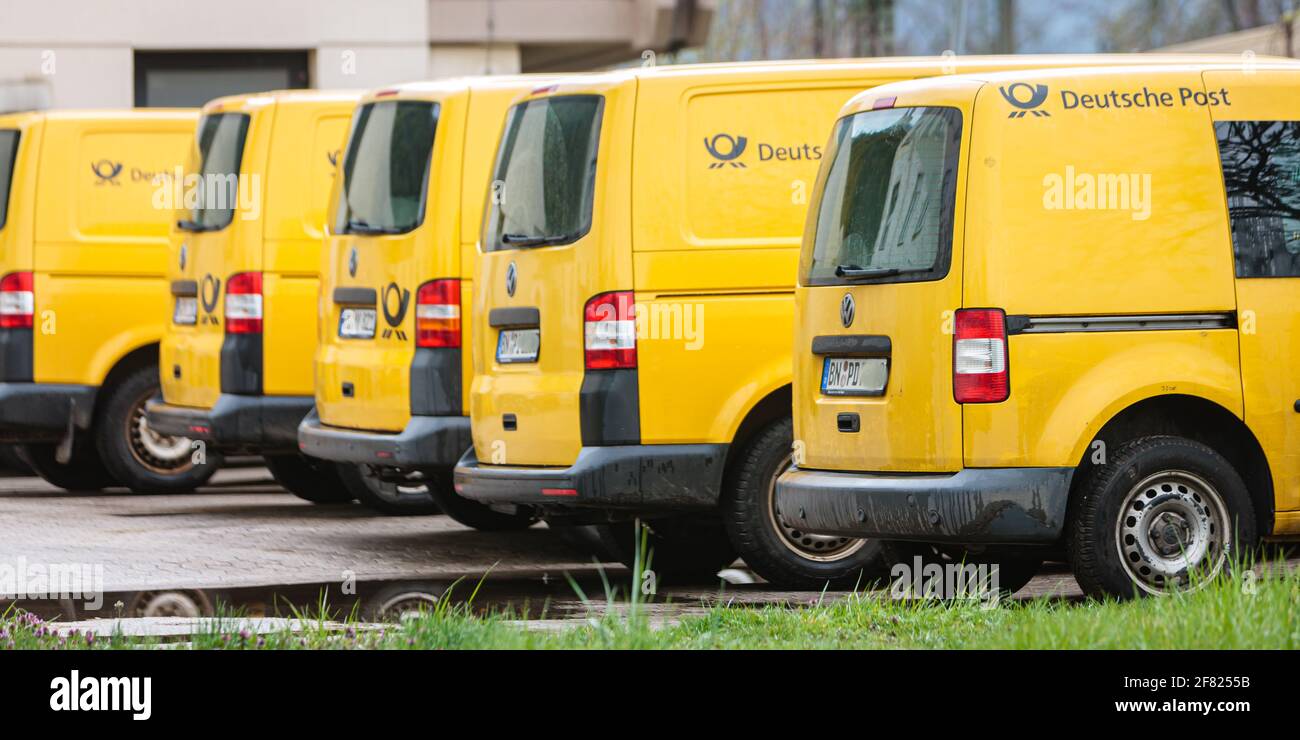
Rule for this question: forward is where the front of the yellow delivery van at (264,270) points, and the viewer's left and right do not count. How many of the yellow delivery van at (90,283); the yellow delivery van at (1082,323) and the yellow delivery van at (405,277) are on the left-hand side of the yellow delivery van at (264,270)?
1

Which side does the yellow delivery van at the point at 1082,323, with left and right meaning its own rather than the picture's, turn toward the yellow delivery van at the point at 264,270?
left

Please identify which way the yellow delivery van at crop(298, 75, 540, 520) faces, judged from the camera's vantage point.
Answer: facing away from the viewer and to the right of the viewer

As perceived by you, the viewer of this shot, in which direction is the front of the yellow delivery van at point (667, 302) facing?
facing away from the viewer and to the right of the viewer

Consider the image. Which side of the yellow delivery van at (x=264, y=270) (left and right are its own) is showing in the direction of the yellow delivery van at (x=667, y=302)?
right

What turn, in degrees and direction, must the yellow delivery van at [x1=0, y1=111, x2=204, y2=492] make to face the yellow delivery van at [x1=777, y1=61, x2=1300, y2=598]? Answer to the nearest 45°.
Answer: approximately 90° to its right

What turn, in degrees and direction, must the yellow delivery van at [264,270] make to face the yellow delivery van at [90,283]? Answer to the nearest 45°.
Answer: approximately 90° to its left

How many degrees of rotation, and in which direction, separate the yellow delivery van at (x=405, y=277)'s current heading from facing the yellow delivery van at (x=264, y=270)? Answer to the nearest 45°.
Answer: approximately 90° to its left

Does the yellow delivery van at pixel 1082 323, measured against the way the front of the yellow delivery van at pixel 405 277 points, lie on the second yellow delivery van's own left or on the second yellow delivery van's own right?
on the second yellow delivery van's own right

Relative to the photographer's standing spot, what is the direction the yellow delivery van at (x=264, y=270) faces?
facing away from the viewer and to the right of the viewer

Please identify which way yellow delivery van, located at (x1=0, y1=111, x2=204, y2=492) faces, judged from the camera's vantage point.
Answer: facing away from the viewer and to the right of the viewer

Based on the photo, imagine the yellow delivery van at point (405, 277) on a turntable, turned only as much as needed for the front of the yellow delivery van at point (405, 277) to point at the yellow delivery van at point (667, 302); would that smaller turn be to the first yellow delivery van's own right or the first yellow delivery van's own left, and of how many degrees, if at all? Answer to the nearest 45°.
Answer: approximately 90° to the first yellow delivery van's own right
